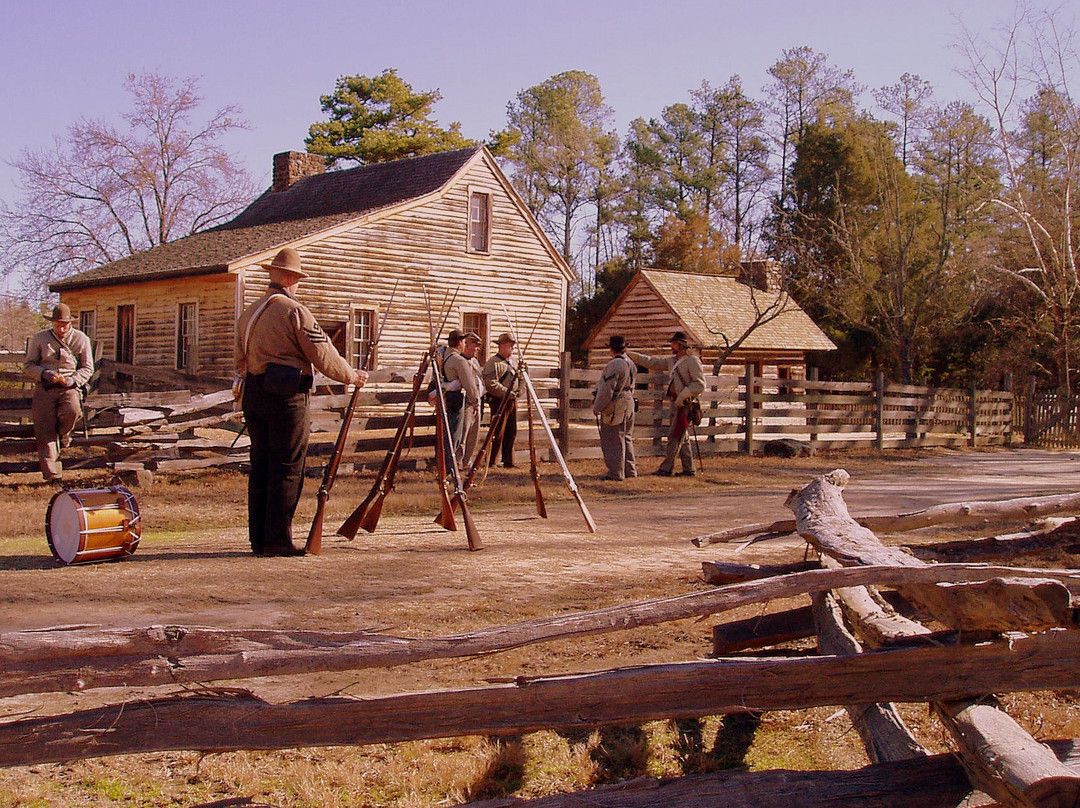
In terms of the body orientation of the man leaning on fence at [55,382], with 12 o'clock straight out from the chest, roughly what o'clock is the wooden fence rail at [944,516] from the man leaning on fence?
The wooden fence rail is roughly at 11 o'clock from the man leaning on fence.

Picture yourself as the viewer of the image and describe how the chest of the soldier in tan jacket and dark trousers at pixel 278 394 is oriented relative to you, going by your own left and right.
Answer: facing away from the viewer and to the right of the viewer

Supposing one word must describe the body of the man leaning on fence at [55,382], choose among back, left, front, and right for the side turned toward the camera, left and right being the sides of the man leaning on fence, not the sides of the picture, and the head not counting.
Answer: front

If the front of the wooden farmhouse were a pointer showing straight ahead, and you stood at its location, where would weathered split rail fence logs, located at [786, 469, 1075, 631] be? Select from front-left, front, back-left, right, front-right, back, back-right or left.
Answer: front-left

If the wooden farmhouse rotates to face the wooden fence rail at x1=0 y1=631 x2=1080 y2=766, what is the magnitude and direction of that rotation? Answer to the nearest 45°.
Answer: approximately 45° to its left

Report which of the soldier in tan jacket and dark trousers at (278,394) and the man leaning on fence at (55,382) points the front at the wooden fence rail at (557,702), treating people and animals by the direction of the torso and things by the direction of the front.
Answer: the man leaning on fence

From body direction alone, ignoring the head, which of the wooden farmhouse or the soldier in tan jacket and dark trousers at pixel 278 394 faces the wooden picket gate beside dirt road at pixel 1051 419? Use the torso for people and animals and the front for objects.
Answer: the soldier in tan jacket and dark trousers

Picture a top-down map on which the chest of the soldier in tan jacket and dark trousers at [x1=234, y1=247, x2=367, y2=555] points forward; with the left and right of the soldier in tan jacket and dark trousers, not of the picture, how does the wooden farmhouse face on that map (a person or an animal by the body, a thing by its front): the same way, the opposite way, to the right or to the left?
the opposite way
